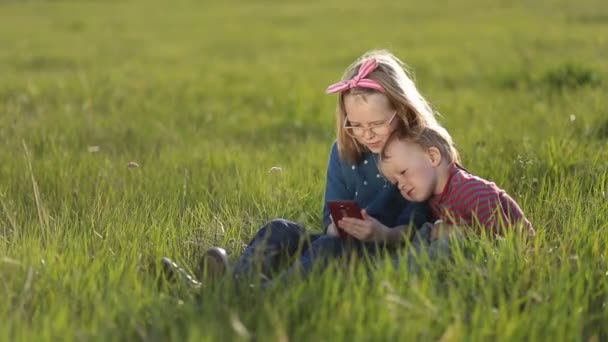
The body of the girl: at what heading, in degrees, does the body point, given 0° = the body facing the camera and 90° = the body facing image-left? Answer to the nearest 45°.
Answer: approximately 45°

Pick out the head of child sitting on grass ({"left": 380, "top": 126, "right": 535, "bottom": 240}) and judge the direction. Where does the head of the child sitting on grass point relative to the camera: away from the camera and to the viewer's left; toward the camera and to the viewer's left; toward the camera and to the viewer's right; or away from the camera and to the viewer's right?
toward the camera and to the viewer's left
